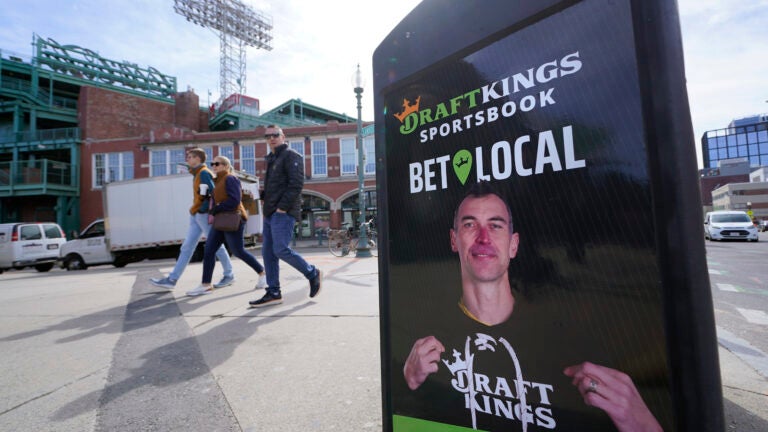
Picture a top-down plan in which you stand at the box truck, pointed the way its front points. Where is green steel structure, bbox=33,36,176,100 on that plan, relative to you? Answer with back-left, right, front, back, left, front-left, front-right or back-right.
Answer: right

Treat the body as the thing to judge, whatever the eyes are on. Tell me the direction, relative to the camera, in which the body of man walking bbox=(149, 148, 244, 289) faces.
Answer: to the viewer's left

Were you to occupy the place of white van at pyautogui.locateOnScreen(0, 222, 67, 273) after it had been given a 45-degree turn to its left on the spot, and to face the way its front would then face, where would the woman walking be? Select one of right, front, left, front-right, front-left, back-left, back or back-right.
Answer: left

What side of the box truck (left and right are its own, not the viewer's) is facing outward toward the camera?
left

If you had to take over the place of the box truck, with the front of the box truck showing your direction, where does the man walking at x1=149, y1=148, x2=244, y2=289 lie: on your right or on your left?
on your left

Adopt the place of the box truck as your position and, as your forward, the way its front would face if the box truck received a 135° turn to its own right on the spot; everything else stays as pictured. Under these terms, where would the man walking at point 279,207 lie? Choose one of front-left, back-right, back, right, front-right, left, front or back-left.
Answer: back-right

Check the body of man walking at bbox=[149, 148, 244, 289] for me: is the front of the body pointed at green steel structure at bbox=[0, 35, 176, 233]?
no

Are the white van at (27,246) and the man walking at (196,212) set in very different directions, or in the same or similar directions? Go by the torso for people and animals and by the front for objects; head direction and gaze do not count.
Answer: same or similar directions

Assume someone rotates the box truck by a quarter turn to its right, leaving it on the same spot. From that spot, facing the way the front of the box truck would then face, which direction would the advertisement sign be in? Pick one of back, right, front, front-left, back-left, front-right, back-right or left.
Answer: back

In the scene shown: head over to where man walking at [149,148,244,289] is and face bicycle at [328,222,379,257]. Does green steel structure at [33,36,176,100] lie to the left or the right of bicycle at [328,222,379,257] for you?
left

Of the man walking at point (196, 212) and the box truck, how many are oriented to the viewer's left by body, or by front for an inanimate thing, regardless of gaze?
2

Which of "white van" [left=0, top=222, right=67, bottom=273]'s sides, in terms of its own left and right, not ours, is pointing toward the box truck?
back

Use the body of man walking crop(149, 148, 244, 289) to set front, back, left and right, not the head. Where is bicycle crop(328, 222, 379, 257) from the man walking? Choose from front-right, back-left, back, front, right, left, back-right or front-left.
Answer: back-right

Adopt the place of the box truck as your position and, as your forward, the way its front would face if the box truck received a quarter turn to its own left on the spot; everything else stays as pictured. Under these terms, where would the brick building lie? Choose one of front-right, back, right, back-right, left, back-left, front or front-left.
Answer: back
